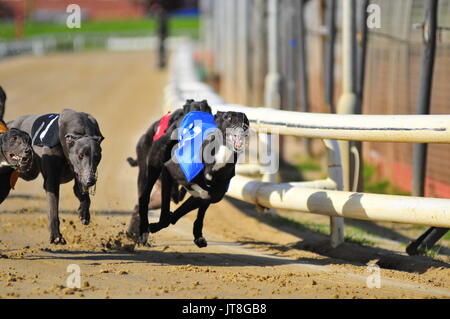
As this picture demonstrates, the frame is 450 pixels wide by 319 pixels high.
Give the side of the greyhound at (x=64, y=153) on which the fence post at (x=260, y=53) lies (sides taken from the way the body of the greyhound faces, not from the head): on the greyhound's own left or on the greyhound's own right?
on the greyhound's own left

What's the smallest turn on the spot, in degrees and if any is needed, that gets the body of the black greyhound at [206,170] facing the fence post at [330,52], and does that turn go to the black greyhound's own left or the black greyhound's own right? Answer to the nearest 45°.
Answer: approximately 135° to the black greyhound's own left

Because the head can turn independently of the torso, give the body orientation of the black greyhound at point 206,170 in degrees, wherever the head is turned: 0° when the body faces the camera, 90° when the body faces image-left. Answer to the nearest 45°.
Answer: approximately 315°
